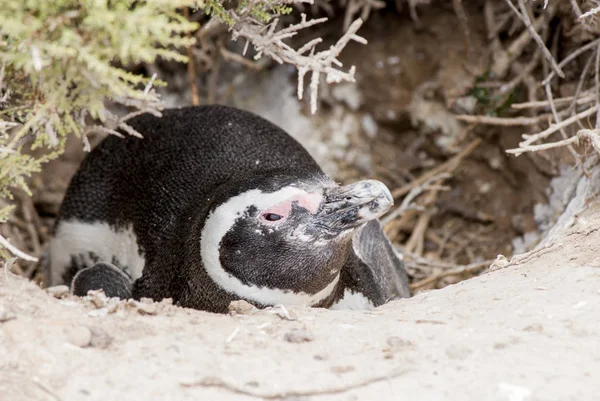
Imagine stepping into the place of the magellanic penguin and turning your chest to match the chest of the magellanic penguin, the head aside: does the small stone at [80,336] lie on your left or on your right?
on your right

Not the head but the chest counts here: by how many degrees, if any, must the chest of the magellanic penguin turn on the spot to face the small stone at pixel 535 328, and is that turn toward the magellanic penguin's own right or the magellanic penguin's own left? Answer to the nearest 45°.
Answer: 0° — it already faces it

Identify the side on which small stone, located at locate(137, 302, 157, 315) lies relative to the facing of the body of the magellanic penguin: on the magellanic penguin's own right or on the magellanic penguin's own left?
on the magellanic penguin's own right

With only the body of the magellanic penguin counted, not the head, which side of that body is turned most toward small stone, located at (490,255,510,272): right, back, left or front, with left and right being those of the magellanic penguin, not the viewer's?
front

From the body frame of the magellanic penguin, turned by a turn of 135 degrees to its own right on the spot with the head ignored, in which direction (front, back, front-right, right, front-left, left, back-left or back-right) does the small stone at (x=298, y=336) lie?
left

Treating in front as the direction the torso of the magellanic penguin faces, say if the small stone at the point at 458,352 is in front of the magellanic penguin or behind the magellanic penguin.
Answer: in front

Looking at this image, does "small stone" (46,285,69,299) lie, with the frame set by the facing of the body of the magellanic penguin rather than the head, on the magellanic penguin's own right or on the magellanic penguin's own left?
on the magellanic penguin's own right

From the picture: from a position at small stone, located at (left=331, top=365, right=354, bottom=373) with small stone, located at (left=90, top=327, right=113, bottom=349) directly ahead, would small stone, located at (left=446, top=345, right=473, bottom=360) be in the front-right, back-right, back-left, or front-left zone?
back-right

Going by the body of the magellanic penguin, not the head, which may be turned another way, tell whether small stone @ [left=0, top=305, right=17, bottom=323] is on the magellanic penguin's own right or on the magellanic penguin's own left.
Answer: on the magellanic penguin's own right

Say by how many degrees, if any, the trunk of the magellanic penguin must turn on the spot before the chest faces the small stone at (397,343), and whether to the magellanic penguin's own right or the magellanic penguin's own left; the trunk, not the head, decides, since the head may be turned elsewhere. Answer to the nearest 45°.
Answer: approximately 45° to the magellanic penguin's own right

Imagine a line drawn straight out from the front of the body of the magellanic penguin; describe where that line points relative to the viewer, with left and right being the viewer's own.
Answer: facing the viewer and to the right of the viewer
